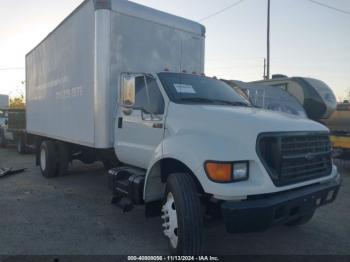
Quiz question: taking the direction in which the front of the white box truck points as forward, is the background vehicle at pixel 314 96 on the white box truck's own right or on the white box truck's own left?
on the white box truck's own left

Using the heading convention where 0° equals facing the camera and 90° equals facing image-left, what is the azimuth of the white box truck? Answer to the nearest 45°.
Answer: approximately 315°

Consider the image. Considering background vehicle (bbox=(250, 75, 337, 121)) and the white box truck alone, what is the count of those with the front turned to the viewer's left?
0

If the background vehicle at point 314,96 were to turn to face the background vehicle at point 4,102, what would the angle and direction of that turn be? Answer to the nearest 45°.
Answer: approximately 180°

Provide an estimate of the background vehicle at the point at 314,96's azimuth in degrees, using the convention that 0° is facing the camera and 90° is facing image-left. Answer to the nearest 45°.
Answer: approximately 315°

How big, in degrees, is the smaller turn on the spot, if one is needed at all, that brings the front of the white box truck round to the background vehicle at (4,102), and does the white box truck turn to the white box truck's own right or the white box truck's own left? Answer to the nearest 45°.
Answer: approximately 180°

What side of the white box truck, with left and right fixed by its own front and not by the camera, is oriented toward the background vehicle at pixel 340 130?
left
